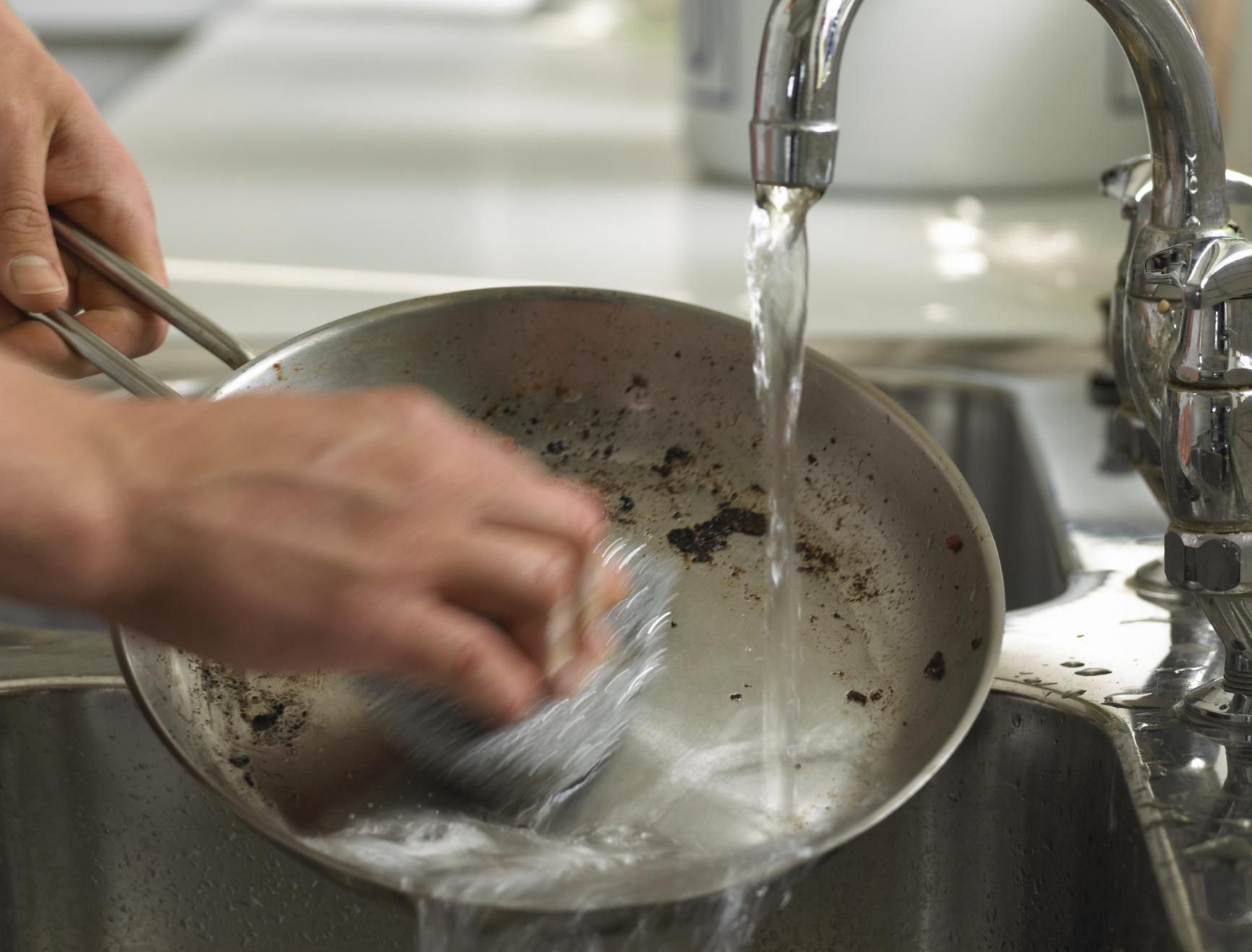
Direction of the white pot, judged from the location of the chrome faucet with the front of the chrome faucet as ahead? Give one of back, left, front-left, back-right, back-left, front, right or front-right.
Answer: right

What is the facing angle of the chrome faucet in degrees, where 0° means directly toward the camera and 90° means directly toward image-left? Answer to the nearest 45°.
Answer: approximately 90°
